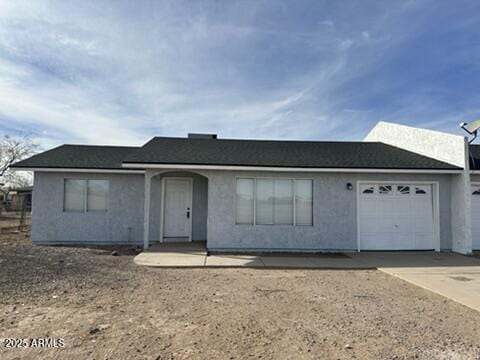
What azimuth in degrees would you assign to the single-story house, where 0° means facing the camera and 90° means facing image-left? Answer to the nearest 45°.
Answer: approximately 0°
